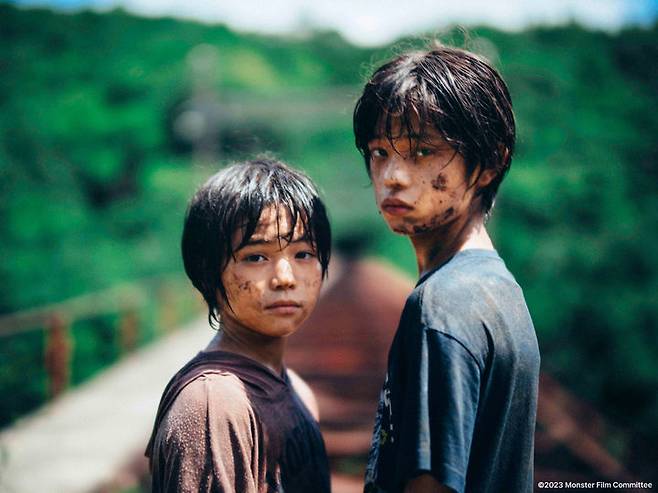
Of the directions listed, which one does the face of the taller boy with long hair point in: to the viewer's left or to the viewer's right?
to the viewer's left
